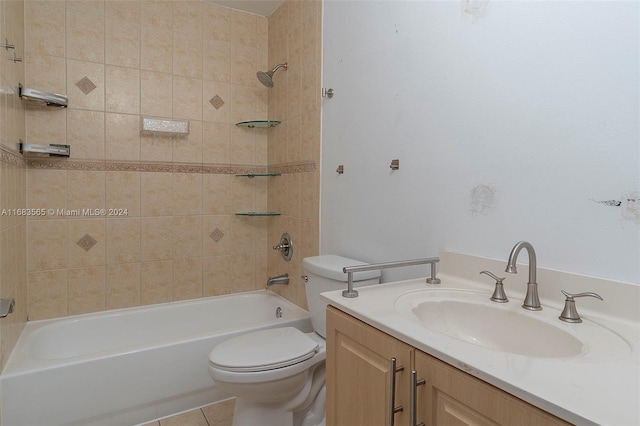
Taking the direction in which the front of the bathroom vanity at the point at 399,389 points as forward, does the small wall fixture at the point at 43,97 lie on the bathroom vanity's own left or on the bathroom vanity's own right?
on the bathroom vanity's own right

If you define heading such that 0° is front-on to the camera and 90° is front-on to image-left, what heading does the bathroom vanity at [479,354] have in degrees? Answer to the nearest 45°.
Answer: approximately 45°

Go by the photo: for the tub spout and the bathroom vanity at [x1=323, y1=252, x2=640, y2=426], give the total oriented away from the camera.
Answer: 0

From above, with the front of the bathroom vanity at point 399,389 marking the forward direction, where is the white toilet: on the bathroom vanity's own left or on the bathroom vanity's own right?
on the bathroom vanity's own right

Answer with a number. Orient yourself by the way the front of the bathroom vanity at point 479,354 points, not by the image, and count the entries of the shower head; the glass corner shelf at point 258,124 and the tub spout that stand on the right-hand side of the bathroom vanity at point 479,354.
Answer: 3

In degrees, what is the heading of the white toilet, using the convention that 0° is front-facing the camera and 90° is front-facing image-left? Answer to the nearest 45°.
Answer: approximately 45°

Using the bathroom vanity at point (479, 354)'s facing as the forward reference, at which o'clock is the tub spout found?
The tub spout is roughly at 3 o'clock from the bathroom vanity.

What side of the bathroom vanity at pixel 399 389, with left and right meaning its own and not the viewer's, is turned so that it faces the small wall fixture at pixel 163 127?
right

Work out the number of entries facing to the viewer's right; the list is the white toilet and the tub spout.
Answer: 0
